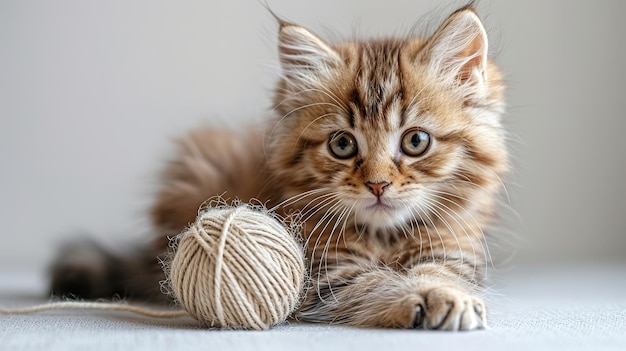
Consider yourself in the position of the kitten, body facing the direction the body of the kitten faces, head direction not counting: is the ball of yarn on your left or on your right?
on your right
